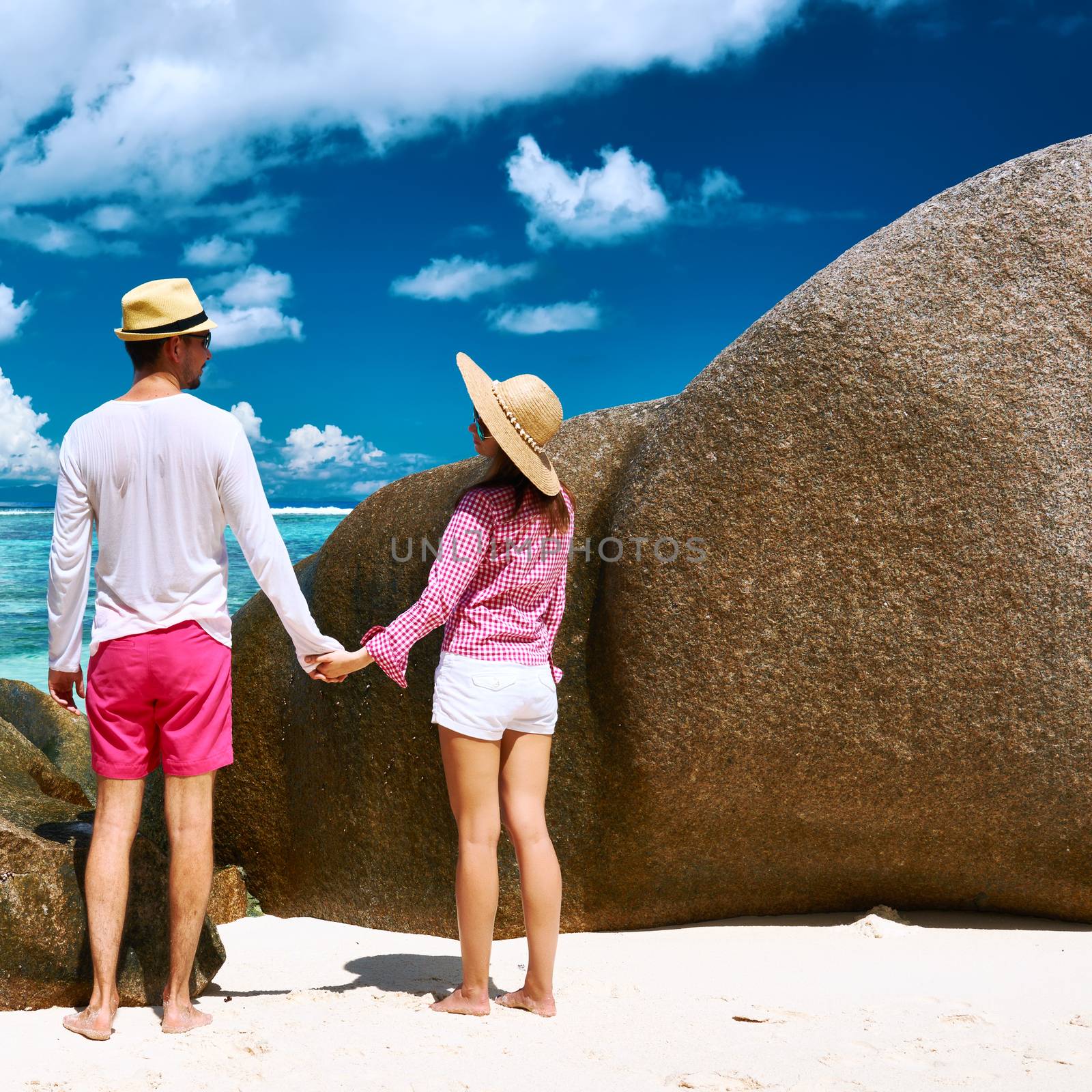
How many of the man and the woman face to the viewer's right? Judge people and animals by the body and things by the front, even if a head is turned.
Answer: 0

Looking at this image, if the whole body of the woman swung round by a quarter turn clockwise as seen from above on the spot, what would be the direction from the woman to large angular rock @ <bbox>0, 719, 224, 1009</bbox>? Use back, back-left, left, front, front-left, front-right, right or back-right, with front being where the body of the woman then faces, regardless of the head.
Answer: back-left

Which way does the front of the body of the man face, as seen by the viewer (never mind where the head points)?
away from the camera

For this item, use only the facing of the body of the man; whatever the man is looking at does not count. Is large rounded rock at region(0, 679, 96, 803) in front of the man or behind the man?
in front

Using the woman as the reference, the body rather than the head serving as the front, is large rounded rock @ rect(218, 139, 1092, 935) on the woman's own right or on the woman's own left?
on the woman's own right

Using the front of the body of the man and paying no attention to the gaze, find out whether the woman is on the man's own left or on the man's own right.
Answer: on the man's own right

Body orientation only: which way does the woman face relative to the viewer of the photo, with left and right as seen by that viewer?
facing away from the viewer and to the left of the viewer

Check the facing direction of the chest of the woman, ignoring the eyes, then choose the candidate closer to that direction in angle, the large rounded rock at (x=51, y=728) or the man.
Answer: the large rounded rock

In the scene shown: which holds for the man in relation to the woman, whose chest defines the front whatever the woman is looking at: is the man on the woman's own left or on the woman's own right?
on the woman's own left

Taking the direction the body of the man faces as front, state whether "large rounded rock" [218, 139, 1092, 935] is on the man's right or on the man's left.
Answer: on the man's right
